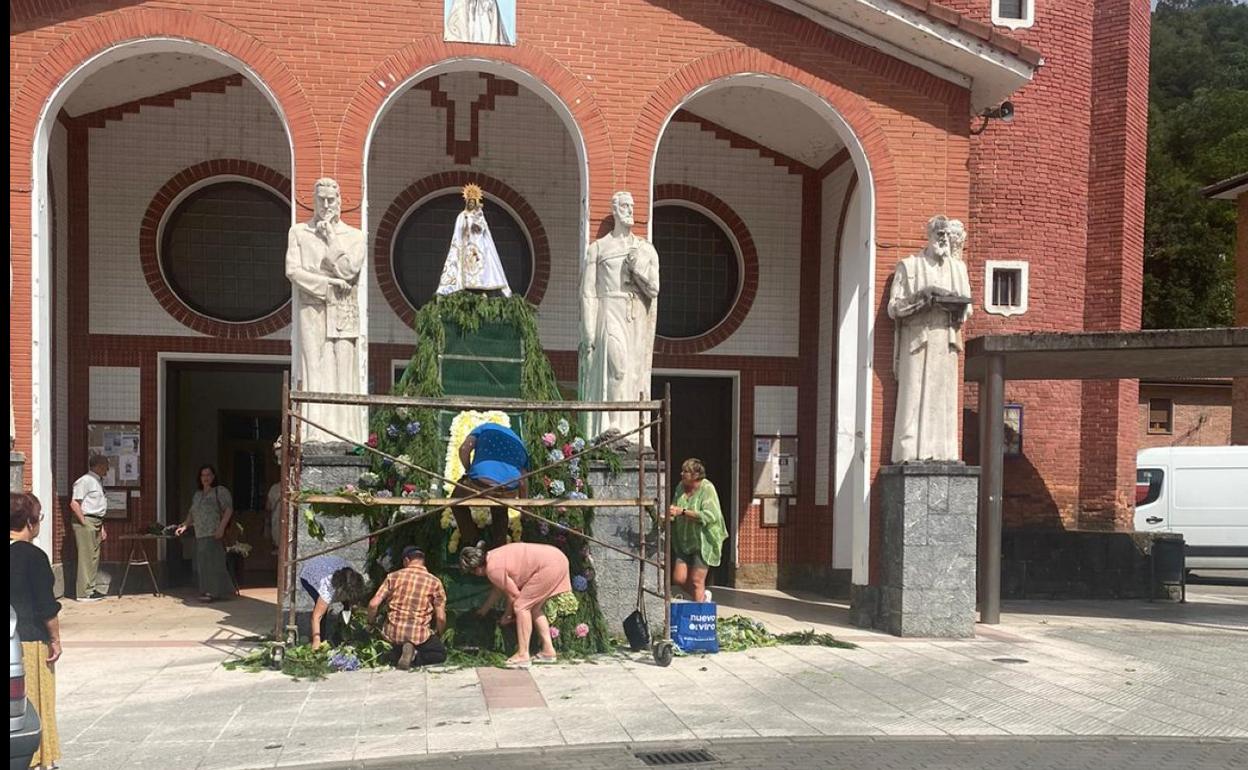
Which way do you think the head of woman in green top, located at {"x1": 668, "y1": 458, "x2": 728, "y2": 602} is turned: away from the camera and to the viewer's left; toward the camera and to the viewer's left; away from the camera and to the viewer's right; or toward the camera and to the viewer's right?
toward the camera and to the viewer's left

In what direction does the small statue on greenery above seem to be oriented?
toward the camera

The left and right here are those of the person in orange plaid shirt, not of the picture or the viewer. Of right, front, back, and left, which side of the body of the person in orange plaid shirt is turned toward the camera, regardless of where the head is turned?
back

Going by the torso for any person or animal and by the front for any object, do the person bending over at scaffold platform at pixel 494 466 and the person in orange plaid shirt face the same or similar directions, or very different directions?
same or similar directions

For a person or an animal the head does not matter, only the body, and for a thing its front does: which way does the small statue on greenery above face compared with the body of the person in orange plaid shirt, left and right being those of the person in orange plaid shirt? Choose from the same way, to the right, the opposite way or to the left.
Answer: the opposite way

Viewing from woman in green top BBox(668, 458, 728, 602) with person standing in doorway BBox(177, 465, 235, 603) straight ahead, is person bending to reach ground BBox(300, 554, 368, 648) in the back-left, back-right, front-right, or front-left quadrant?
front-left
